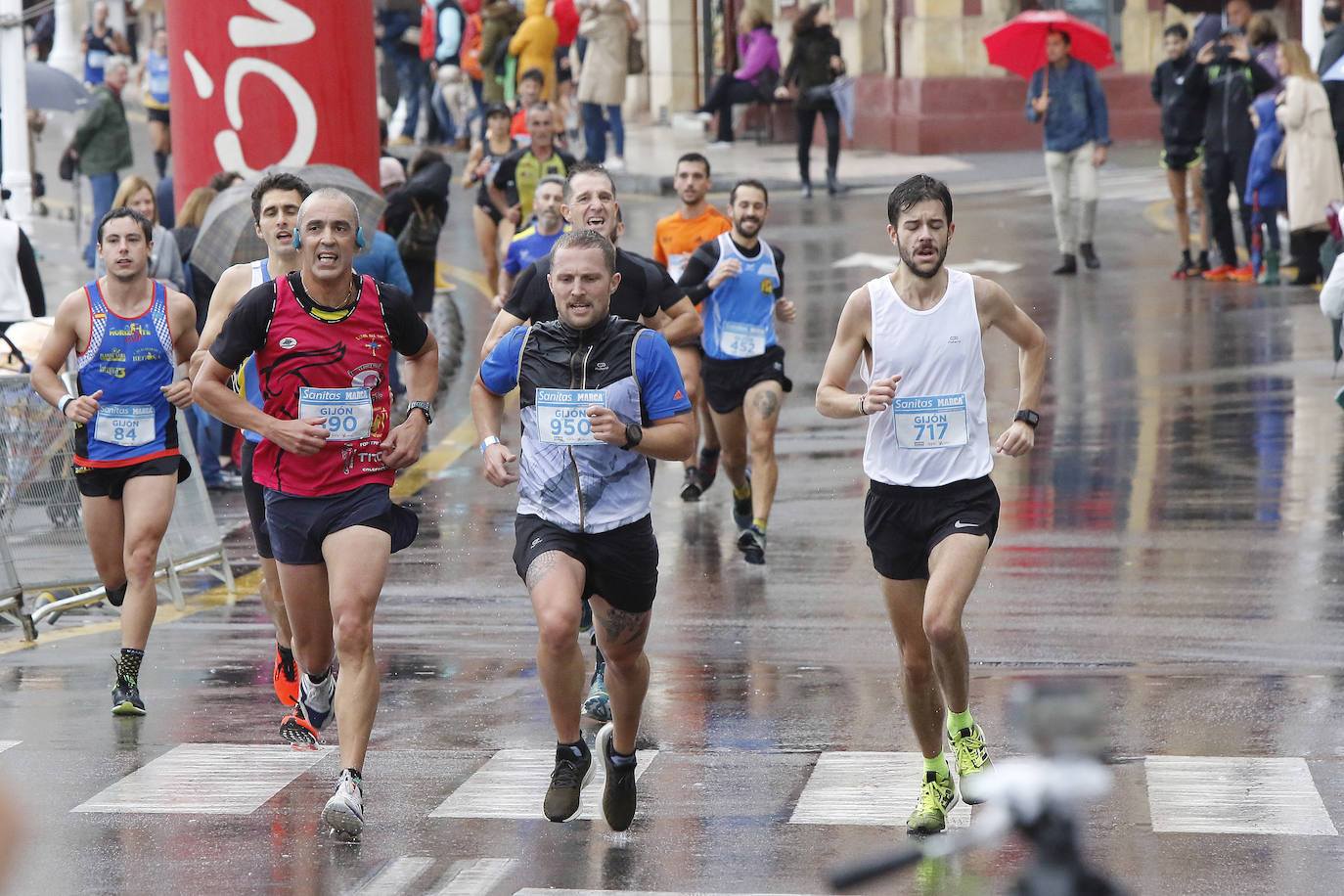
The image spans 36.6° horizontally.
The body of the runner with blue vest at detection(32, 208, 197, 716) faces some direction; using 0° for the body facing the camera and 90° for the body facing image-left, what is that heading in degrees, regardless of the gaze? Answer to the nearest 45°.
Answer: approximately 0°

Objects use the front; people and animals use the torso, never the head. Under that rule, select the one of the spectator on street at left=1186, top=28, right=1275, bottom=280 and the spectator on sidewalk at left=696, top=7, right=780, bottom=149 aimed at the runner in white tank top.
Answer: the spectator on street at left=1186, top=28, right=1275, bottom=280

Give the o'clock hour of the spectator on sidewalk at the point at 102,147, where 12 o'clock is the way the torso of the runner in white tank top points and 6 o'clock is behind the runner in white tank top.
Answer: The spectator on sidewalk is roughly at 5 o'clock from the runner in white tank top.

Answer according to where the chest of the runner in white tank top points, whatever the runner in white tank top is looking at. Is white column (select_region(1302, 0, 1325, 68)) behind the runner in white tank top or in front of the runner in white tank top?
behind

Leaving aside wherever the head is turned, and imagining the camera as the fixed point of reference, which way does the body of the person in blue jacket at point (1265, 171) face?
to the viewer's left

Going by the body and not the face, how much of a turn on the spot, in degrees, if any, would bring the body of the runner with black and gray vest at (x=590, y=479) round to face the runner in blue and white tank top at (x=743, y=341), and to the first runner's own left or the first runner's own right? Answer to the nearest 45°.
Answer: approximately 180°

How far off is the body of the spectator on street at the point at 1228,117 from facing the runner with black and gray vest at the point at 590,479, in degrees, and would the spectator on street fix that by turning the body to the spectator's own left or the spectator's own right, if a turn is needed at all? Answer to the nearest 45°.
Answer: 0° — they already face them

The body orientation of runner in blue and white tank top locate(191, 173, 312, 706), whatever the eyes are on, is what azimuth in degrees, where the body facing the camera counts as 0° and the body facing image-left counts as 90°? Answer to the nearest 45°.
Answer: approximately 0°

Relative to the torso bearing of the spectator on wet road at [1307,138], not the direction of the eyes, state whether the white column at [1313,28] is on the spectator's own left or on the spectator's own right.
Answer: on the spectator's own right

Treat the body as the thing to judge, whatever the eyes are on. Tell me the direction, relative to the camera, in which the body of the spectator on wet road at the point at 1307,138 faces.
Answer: to the viewer's left

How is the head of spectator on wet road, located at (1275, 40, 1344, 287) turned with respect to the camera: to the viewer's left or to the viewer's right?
to the viewer's left

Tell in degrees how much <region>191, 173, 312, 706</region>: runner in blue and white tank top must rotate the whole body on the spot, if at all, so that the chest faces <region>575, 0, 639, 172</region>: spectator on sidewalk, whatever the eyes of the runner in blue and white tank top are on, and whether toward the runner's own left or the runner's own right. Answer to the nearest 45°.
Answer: approximately 180°

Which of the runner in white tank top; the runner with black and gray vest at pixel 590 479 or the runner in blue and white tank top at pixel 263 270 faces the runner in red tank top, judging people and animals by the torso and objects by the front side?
the runner in blue and white tank top
